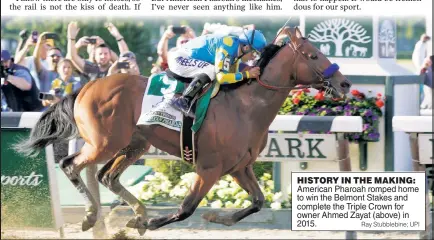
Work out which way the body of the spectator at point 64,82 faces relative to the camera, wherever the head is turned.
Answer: toward the camera

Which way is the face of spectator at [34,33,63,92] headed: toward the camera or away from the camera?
toward the camera

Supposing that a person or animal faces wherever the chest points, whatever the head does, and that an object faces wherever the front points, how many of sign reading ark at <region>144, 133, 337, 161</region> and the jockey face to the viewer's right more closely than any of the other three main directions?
1

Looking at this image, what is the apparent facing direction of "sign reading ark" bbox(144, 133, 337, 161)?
toward the camera

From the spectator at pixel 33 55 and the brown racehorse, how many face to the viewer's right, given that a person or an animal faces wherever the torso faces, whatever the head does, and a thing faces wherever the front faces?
1

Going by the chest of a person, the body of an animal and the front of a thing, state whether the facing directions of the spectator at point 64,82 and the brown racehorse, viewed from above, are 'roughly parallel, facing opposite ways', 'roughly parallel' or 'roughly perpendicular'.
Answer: roughly perpendicular

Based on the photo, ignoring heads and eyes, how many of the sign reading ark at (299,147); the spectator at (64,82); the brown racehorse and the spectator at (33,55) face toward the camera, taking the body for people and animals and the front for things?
3

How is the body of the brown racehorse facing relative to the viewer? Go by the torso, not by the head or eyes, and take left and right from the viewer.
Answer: facing to the right of the viewer

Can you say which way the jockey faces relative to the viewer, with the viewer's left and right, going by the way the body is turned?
facing to the right of the viewer
